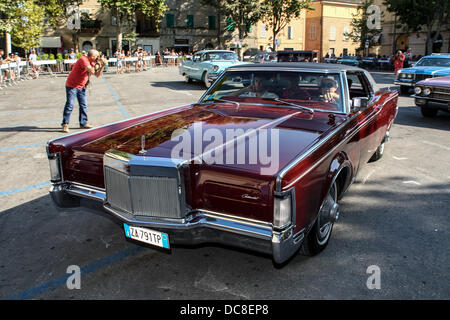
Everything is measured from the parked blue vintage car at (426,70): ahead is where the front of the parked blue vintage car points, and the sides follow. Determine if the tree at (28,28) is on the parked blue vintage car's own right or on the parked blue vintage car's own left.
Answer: on the parked blue vintage car's own right

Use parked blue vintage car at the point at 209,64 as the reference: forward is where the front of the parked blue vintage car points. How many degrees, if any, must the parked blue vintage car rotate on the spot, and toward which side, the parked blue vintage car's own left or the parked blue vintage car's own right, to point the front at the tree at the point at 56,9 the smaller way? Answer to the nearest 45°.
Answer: approximately 180°

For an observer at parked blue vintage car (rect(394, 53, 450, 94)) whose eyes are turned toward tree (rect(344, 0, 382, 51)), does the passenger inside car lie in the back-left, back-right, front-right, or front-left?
back-left

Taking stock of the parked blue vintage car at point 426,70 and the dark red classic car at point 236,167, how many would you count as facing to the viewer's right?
0

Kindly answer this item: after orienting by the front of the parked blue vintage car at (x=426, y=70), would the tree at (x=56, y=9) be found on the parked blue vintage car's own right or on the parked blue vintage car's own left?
on the parked blue vintage car's own right

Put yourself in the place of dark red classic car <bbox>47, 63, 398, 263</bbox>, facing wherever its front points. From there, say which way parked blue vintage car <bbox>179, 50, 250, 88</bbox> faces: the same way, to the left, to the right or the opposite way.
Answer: to the left

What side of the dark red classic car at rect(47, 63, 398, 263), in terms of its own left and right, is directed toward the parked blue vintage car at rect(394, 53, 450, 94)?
back

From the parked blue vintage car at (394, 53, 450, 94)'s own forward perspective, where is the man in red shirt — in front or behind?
in front

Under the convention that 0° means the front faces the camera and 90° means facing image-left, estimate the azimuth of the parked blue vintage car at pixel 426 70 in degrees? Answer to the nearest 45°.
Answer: approximately 45°

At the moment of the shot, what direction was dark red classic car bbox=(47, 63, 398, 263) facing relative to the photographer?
facing the viewer and to the left of the viewer
